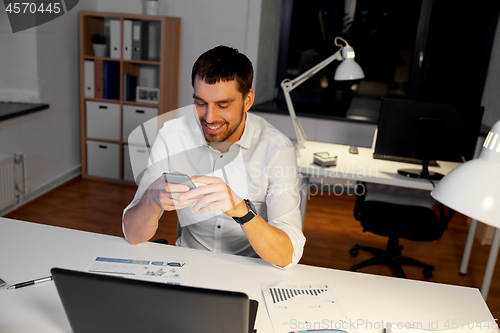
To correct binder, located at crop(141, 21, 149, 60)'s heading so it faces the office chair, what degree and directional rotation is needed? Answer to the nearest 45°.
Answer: approximately 45° to its left

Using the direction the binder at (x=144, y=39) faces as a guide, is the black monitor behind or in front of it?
in front

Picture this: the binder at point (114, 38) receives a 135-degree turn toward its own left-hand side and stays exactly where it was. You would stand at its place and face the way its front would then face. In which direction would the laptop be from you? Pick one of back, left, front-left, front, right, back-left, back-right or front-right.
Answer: back-right

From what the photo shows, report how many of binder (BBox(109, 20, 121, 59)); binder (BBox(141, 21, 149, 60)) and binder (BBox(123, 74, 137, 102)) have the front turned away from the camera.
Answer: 0

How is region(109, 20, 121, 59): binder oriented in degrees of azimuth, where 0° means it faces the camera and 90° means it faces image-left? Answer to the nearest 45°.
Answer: approximately 0°

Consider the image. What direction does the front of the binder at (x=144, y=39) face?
toward the camera

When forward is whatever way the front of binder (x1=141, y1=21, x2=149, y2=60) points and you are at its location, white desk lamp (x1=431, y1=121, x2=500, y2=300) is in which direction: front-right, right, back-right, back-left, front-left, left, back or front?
front

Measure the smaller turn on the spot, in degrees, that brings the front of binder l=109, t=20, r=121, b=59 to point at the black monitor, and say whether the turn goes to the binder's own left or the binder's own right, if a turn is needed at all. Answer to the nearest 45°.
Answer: approximately 45° to the binder's own left
